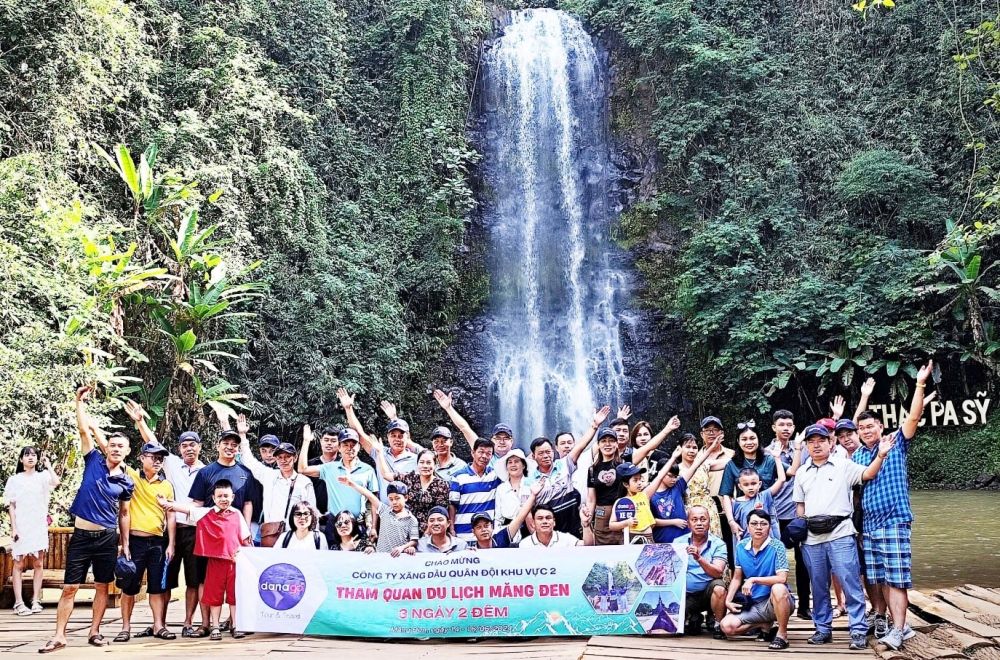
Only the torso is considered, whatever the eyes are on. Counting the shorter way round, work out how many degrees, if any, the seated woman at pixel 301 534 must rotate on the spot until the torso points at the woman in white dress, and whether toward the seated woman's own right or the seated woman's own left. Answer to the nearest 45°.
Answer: approximately 135° to the seated woman's own right

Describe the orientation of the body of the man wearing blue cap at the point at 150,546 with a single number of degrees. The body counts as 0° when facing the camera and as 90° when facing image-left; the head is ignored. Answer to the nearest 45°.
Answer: approximately 0°

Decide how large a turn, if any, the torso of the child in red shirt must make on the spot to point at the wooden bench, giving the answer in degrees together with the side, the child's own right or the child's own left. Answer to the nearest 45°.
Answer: approximately 135° to the child's own right

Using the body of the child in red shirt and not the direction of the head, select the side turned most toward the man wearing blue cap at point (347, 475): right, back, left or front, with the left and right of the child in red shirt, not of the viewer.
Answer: left
